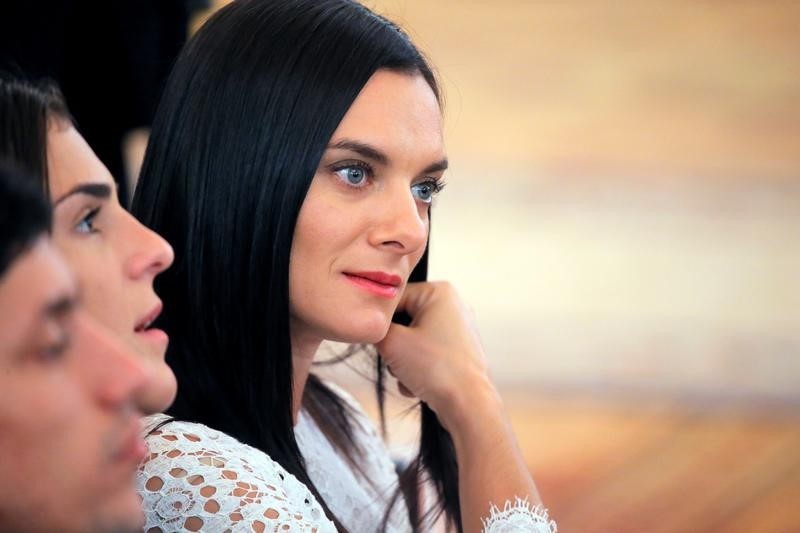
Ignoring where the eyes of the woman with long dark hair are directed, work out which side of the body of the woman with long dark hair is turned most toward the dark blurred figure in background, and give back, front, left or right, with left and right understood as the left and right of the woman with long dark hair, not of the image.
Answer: back

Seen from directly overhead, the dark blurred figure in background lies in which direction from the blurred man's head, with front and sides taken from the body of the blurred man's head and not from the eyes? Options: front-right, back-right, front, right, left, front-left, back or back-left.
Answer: left

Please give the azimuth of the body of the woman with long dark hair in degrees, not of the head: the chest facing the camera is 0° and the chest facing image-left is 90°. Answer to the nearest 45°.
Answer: approximately 315°

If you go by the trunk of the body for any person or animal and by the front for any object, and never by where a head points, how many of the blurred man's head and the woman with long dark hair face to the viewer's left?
0

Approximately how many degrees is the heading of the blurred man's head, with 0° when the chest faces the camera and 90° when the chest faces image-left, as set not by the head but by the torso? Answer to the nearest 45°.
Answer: approximately 270°

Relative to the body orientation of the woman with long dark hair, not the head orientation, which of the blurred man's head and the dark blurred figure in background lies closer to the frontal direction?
the blurred man's head

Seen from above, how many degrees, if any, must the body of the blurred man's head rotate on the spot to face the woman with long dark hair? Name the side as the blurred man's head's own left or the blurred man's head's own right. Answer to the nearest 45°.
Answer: approximately 90° to the blurred man's head's own left

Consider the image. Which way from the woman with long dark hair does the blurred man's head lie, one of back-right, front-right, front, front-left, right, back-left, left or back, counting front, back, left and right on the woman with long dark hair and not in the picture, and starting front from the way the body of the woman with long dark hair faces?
front-right

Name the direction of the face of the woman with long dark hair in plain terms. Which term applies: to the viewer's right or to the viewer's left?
to the viewer's right
